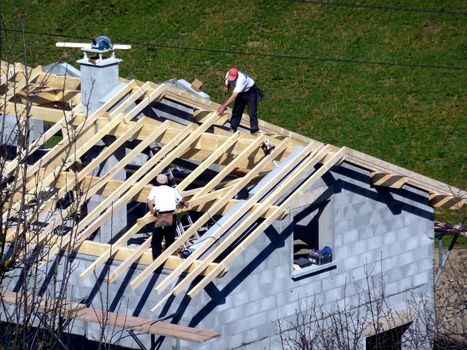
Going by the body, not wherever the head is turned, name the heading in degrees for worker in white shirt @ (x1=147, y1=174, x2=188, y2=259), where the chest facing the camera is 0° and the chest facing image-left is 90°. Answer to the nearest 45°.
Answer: approximately 180°

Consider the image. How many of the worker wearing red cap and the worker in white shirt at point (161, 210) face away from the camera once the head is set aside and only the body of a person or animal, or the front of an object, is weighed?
1

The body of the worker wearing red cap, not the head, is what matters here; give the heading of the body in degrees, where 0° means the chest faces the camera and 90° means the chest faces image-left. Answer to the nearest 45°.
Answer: approximately 45°

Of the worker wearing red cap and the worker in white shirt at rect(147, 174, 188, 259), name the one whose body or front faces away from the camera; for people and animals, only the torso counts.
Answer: the worker in white shirt

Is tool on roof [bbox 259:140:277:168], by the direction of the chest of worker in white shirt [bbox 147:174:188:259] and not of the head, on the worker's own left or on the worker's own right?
on the worker's own right

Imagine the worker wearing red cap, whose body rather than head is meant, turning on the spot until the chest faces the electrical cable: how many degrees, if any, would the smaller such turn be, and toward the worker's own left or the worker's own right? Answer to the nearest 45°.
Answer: approximately 135° to the worker's own right

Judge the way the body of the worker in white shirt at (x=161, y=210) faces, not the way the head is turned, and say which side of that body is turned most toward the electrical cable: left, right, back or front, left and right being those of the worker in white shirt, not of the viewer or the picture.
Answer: front
